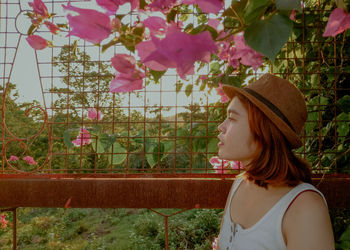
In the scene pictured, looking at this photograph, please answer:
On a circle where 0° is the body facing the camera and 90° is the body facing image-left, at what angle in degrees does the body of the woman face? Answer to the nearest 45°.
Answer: approximately 45°

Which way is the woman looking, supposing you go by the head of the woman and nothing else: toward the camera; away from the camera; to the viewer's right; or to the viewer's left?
to the viewer's left
